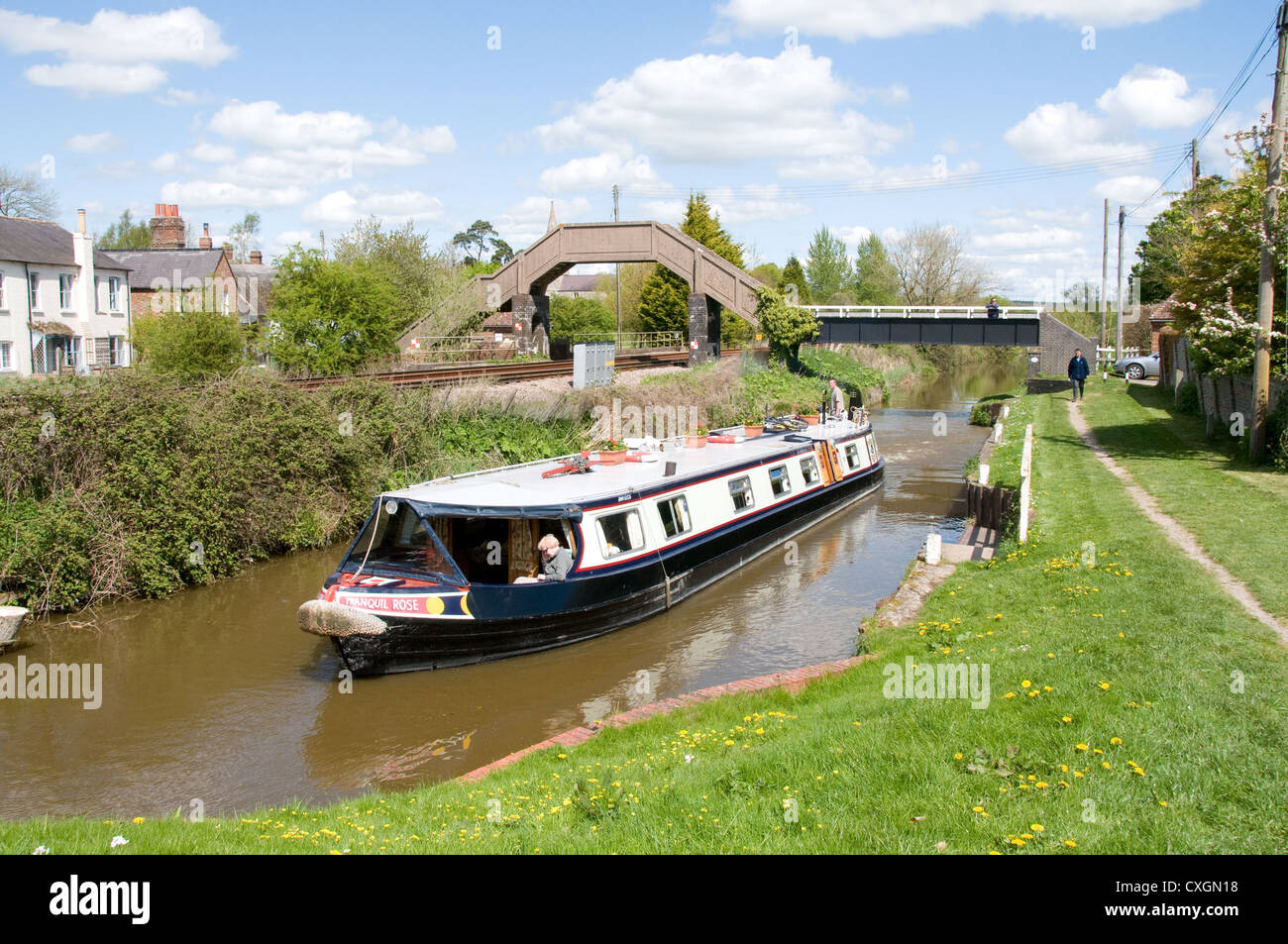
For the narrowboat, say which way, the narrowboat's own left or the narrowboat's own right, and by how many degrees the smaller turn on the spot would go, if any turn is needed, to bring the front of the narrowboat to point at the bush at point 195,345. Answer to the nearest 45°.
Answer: approximately 90° to the narrowboat's own right

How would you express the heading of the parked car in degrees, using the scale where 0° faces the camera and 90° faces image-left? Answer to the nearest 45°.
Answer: approximately 90°

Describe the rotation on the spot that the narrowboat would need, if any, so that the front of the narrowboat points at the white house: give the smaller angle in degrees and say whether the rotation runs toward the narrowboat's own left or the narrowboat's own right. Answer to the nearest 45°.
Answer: approximately 90° to the narrowboat's own right

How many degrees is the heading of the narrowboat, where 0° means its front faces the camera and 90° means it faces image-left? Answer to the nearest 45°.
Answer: approximately 45°

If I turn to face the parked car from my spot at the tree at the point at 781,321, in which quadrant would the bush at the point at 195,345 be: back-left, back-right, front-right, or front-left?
back-right

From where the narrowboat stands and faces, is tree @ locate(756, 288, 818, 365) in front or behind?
behind
